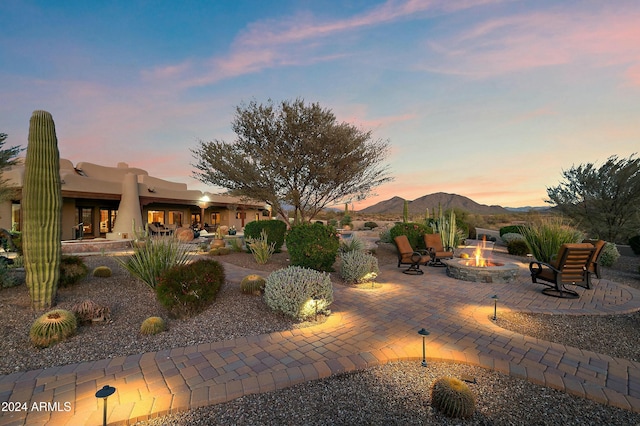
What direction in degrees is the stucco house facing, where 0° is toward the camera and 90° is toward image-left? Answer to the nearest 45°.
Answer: approximately 315°

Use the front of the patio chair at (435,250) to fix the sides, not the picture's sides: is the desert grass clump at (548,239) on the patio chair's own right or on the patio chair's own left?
on the patio chair's own left

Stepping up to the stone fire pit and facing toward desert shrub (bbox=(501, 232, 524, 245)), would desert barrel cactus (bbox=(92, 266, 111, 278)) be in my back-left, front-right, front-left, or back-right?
back-left

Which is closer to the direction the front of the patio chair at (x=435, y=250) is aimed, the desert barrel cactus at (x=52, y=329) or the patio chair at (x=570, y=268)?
the patio chair

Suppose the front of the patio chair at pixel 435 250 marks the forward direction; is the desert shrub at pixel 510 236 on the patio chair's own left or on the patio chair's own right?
on the patio chair's own left

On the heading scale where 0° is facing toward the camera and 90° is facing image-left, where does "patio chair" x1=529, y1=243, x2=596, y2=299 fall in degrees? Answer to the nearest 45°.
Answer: approximately 135°

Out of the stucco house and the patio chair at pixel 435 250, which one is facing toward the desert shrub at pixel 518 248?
the stucco house

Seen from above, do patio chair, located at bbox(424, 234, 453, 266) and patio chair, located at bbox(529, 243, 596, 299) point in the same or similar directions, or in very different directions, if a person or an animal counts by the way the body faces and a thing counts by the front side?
very different directions

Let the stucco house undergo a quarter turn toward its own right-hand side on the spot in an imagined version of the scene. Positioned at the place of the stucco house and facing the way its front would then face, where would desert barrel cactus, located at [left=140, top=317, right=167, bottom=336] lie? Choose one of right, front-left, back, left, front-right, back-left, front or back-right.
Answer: front-left

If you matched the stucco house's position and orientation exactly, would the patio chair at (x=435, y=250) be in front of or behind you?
in front
